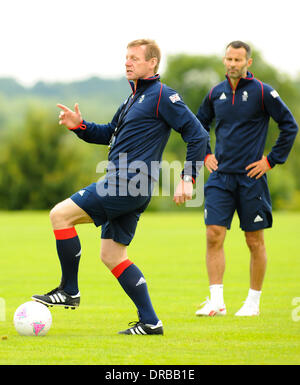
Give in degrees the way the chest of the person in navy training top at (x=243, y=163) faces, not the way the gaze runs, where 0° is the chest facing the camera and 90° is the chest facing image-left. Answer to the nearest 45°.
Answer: approximately 45°

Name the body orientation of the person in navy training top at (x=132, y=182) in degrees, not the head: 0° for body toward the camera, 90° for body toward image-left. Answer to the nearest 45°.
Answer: approximately 90°

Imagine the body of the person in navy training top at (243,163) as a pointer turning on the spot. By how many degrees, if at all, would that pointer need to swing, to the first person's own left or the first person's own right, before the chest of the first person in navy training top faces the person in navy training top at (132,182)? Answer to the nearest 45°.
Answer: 0° — they already face them

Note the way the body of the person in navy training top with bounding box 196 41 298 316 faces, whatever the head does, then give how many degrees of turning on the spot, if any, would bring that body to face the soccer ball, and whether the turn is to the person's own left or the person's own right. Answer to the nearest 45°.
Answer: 0° — they already face it
